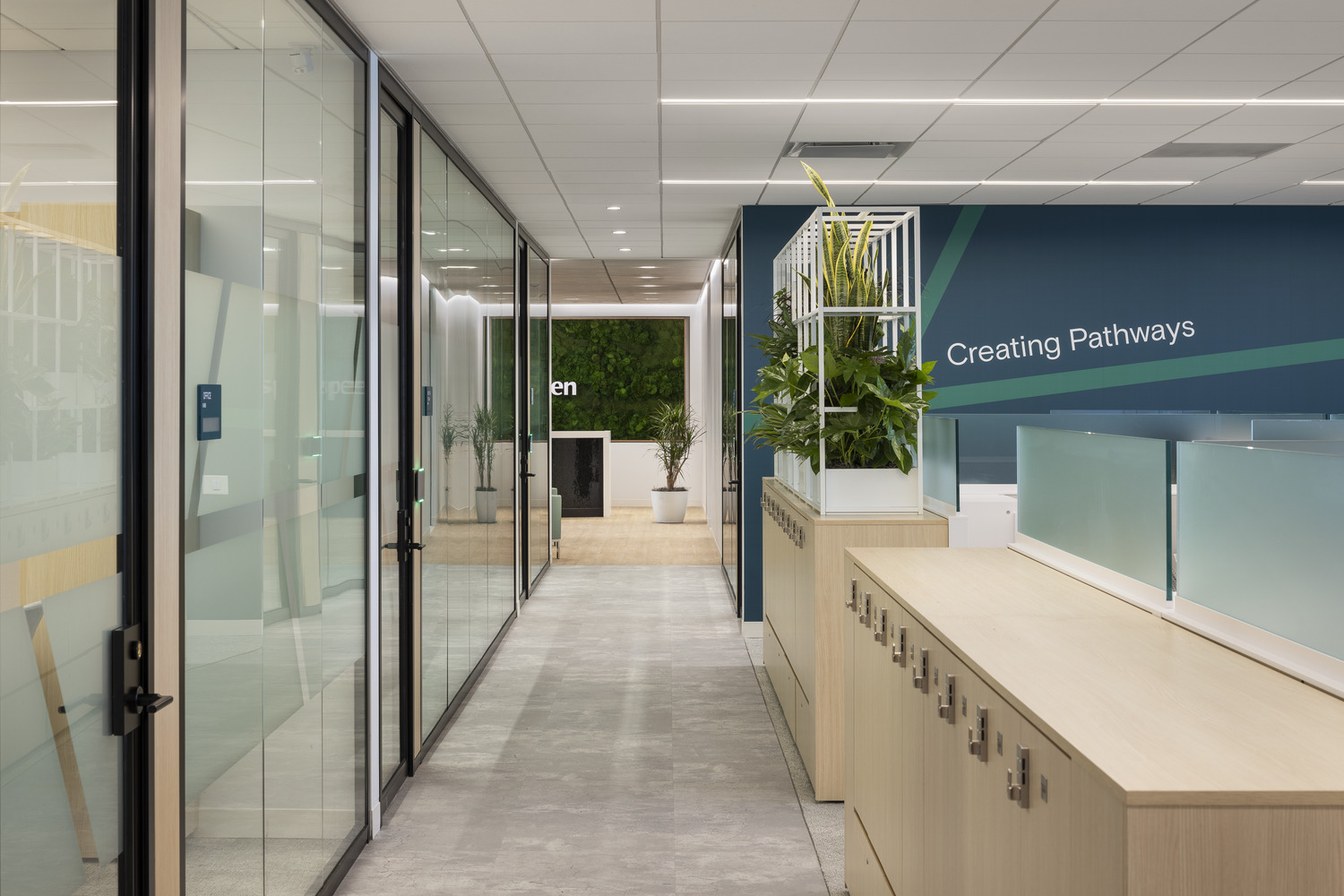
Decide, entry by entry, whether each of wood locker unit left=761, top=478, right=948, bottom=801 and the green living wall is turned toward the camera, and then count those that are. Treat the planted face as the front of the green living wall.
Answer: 1

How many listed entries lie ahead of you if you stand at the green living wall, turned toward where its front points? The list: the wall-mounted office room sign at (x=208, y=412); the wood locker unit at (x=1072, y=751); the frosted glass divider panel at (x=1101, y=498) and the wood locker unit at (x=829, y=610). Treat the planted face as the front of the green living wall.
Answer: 4

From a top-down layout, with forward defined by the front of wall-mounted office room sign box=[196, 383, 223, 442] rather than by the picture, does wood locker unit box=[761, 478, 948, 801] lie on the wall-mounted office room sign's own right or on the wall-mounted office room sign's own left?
on the wall-mounted office room sign's own left

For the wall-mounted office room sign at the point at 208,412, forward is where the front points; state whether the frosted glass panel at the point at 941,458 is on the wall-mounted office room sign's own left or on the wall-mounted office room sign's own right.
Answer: on the wall-mounted office room sign's own left

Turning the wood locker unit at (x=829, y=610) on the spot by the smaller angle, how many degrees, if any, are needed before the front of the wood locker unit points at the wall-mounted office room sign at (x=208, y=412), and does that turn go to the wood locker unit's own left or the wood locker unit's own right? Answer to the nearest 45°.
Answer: approximately 45° to the wood locker unit's own left

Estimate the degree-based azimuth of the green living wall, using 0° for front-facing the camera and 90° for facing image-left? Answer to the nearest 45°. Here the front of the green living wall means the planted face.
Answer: approximately 0°

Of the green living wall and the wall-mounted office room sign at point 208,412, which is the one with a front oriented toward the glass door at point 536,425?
the green living wall

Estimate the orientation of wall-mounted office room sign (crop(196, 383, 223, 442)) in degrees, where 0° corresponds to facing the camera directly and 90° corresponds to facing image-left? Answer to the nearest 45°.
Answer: approximately 315°

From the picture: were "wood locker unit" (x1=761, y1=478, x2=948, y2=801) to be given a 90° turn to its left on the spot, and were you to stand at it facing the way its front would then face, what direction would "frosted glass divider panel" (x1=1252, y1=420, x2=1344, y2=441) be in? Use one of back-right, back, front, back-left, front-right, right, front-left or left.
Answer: back-left

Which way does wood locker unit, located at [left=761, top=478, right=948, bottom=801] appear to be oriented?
to the viewer's left

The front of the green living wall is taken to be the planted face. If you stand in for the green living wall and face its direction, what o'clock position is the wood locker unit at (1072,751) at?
The wood locker unit is roughly at 12 o'clock from the green living wall.
